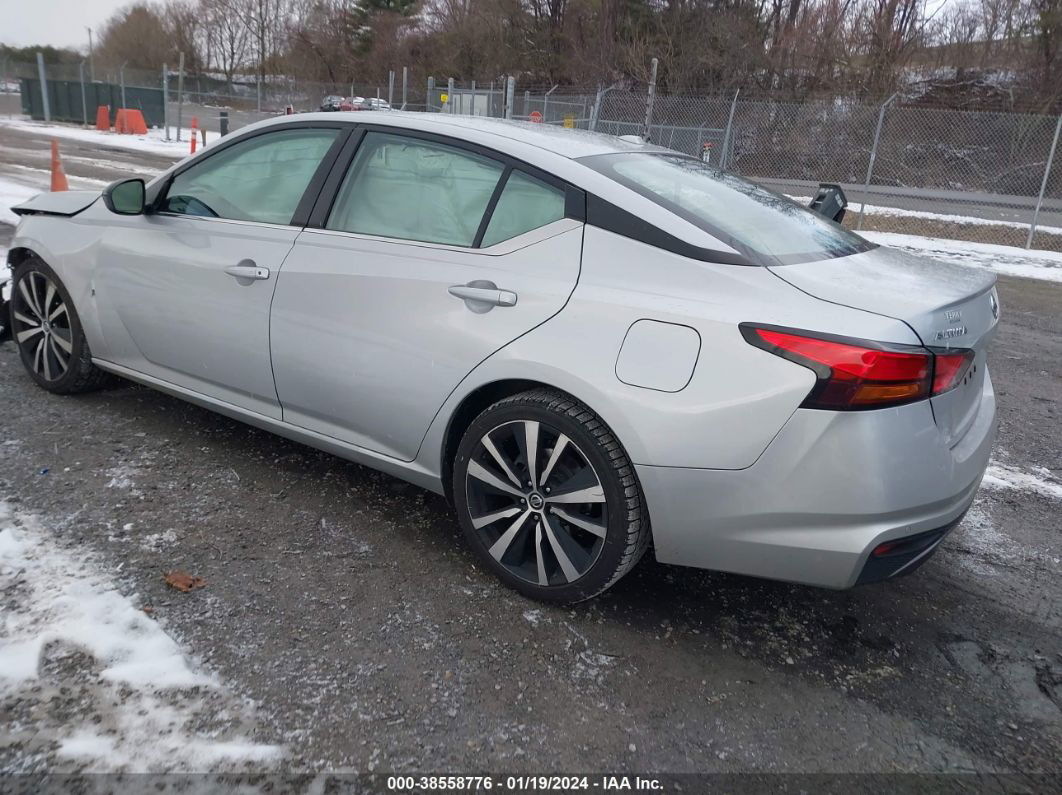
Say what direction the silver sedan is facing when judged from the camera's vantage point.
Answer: facing away from the viewer and to the left of the viewer

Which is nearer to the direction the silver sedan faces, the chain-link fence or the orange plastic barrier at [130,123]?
the orange plastic barrier

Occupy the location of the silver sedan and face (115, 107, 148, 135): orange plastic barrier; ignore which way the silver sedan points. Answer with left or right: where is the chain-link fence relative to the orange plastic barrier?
right

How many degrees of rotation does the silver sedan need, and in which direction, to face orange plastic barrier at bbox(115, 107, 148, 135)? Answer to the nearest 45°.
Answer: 0° — it already faces it

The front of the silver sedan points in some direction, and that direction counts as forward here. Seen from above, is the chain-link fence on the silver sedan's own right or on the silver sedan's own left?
on the silver sedan's own right
